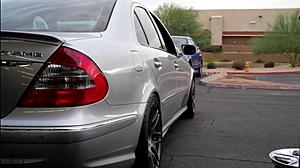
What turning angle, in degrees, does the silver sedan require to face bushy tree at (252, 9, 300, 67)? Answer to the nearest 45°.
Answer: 0° — it already faces it

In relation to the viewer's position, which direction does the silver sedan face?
facing away from the viewer and to the right of the viewer
